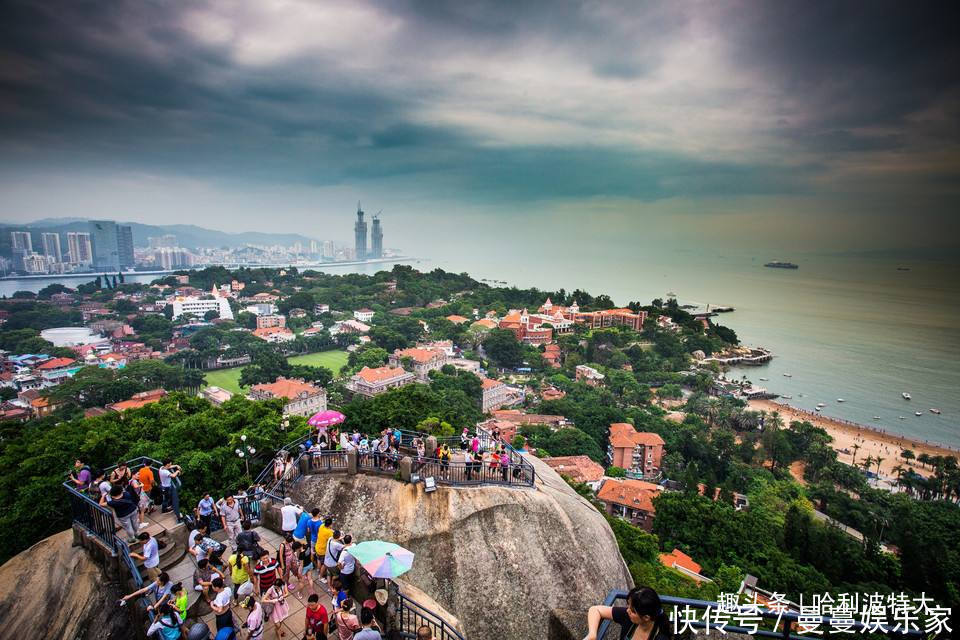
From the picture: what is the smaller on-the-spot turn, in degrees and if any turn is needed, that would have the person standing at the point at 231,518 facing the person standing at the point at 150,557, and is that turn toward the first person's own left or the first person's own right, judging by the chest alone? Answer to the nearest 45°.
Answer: approximately 45° to the first person's own right

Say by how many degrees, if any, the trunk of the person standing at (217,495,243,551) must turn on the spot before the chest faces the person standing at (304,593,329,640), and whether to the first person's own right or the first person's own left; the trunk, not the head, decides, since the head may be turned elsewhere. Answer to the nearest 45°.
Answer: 0° — they already face them

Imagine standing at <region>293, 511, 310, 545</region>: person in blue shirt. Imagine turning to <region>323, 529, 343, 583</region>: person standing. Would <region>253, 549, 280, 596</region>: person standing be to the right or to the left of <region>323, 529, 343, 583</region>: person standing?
right

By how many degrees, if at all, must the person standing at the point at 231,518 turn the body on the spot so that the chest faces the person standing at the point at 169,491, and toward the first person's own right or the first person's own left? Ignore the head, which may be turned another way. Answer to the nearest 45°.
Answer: approximately 135° to the first person's own right

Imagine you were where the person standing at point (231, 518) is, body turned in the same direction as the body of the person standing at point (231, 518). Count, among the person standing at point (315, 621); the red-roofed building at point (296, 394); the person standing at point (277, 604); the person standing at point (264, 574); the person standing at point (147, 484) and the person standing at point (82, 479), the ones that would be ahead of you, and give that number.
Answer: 3

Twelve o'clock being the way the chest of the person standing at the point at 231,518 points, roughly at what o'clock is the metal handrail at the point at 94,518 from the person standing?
The metal handrail is roughly at 3 o'clock from the person standing.

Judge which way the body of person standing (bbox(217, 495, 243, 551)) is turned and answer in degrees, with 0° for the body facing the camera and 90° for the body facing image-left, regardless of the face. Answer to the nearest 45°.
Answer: approximately 0°

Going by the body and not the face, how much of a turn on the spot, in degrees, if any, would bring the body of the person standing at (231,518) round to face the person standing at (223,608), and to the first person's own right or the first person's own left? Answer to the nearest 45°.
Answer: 0° — they already face them

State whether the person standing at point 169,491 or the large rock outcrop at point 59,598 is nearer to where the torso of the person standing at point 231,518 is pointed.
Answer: the large rock outcrop

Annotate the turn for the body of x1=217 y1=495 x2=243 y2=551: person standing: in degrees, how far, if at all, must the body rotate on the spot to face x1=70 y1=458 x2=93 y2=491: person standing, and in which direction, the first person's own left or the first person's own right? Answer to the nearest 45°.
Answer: approximately 135° to the first person's own right

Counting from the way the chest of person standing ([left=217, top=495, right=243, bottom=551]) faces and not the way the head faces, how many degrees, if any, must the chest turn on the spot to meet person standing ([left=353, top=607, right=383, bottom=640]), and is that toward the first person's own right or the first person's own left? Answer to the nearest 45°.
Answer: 0° — they already face them

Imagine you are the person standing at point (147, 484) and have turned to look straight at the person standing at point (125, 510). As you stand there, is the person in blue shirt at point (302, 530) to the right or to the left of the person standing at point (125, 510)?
left

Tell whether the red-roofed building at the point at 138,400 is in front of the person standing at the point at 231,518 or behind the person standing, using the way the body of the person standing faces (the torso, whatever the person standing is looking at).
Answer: behind

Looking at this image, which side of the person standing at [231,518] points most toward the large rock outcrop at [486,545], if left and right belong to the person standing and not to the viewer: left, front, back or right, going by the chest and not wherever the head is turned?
left
